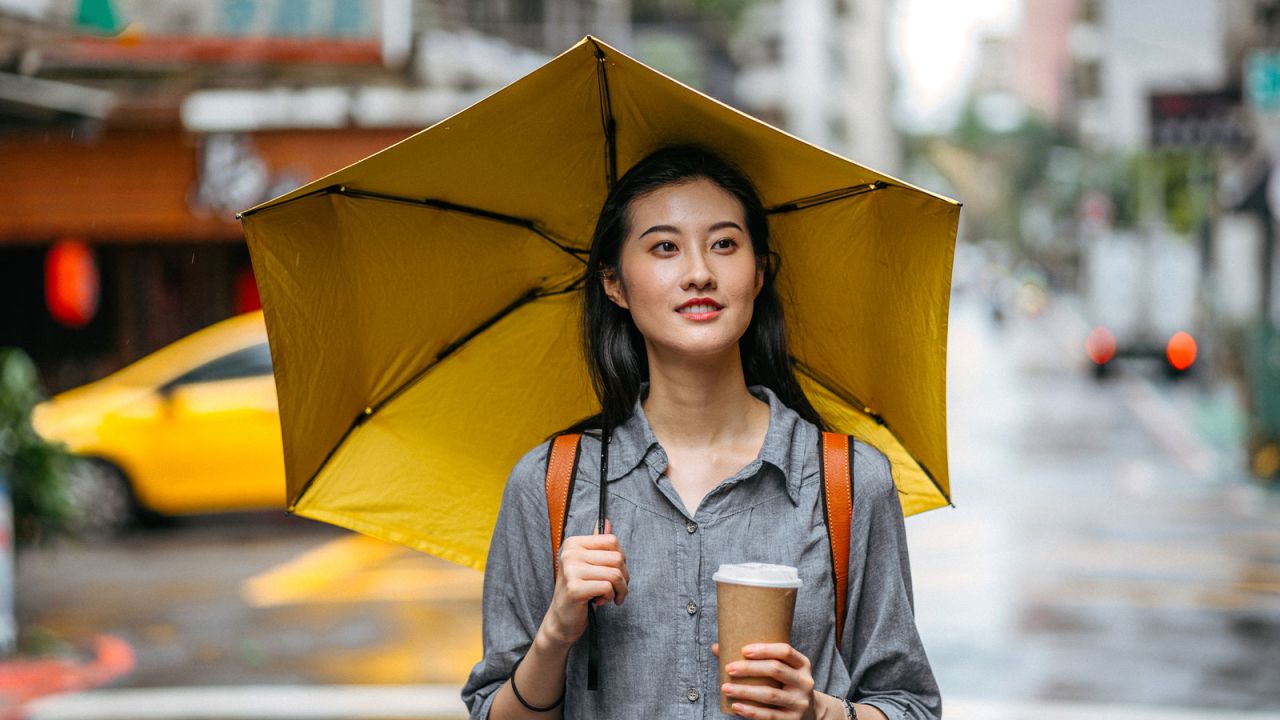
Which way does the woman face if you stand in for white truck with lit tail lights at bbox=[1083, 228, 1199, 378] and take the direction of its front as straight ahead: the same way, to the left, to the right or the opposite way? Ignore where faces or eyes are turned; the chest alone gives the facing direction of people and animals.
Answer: the opposite way

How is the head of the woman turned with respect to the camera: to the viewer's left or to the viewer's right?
to the viewer's right

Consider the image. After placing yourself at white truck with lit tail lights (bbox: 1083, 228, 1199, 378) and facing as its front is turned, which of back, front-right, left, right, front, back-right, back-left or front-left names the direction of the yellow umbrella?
back

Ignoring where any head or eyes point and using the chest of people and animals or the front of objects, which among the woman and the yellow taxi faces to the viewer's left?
the yellow taxi

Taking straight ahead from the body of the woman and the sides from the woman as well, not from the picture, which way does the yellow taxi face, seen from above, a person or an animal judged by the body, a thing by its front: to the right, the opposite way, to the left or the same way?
to the right

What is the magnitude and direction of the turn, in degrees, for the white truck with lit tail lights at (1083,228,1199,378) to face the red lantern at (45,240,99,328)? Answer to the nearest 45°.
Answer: approximately 135° to its left

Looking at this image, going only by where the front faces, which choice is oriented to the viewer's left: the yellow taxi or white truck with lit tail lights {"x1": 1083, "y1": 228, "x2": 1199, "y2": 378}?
the yellow taxi

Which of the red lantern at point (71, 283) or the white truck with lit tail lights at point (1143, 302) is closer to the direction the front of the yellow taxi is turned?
the red lantern

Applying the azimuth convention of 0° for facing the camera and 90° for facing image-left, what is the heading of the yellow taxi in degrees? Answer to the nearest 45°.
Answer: approximately 90°

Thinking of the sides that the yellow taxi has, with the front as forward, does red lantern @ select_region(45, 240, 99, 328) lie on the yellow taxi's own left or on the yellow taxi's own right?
on the yellow taxi's own right

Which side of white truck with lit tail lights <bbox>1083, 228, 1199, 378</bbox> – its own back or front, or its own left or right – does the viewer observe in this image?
back
